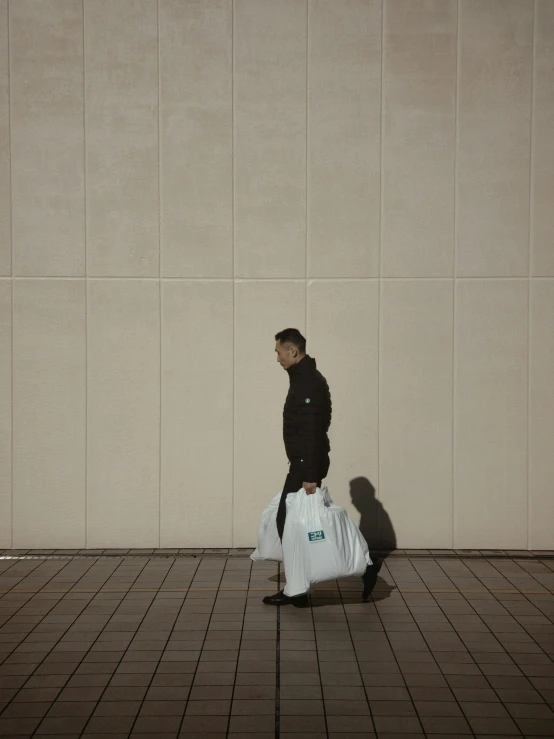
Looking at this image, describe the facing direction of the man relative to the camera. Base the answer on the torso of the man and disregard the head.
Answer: to the viewer's left

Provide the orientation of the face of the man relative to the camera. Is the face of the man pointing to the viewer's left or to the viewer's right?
to the viewer's left
